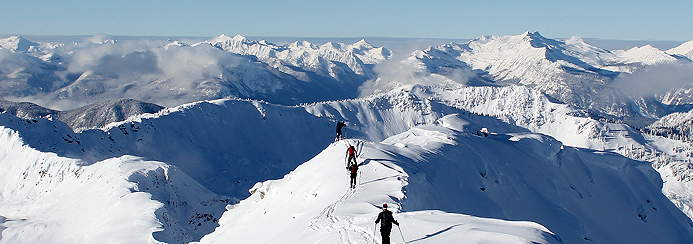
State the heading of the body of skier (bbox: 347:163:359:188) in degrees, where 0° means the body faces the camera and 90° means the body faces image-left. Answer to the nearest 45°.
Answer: approximately 180°
